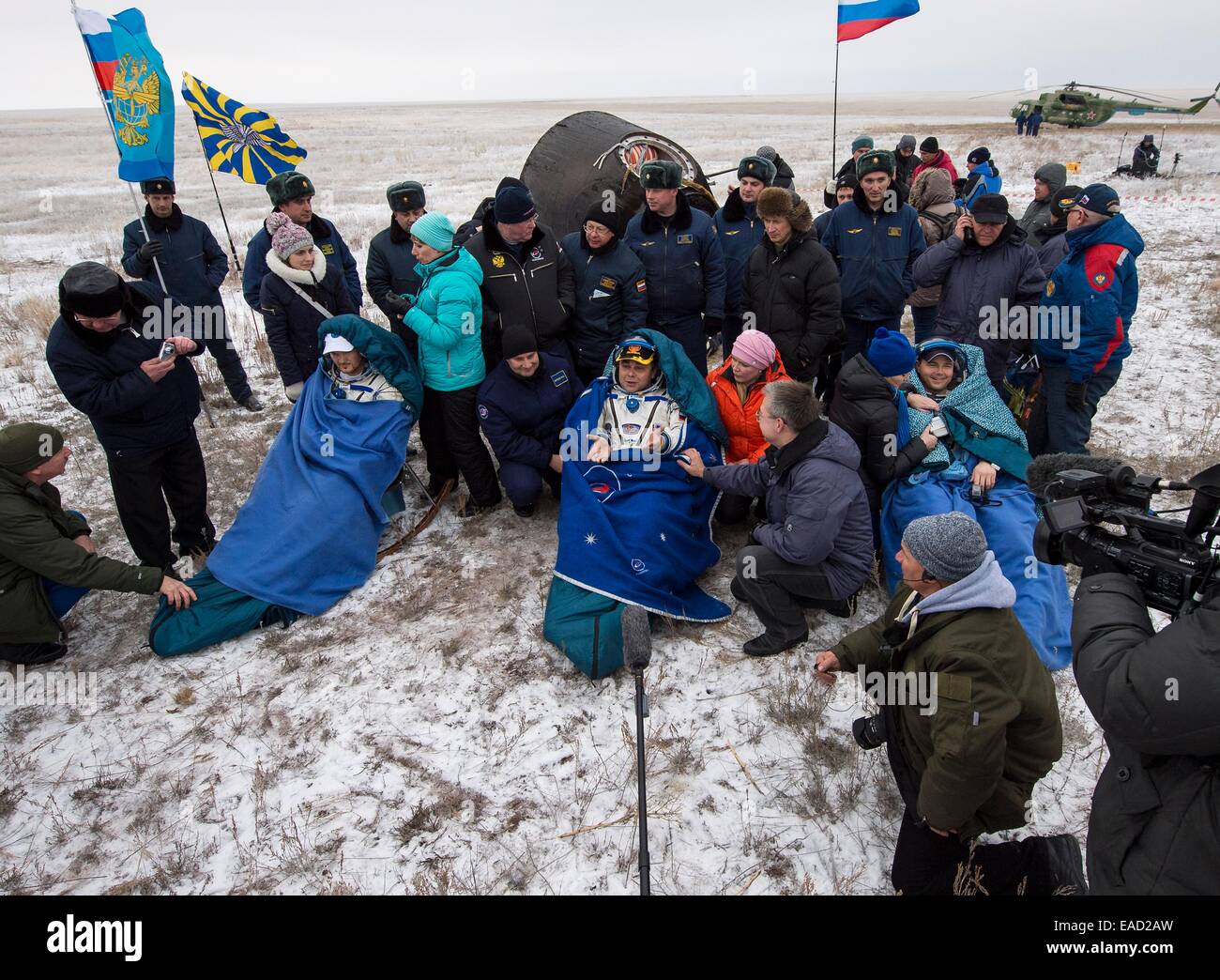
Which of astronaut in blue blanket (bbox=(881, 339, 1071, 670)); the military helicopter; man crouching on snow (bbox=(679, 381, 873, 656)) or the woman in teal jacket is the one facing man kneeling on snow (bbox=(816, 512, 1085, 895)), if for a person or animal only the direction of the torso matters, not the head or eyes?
the astronaut in blue blanket

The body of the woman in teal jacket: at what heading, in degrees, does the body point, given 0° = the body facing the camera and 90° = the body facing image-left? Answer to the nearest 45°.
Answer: approximately 90°

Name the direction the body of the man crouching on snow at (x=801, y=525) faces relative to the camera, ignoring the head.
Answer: to the viewer's left

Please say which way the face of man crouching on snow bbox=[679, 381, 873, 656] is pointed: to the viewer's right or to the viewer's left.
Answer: to the viewer's left

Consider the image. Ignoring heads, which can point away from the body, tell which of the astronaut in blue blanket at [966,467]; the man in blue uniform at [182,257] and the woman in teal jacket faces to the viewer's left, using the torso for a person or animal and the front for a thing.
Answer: the woman in teal jacket

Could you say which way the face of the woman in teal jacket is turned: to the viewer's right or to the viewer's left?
to the viewer's left

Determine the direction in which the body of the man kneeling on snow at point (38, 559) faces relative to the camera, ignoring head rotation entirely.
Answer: to the viewer's right
